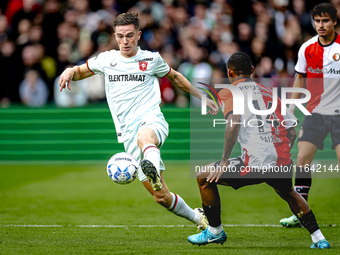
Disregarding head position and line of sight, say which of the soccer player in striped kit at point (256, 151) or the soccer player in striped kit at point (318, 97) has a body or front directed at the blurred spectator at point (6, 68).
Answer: the soccer player in striped kit at point (256, 151)

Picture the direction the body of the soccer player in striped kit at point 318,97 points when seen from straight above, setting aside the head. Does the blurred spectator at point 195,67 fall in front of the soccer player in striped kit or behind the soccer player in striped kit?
behind

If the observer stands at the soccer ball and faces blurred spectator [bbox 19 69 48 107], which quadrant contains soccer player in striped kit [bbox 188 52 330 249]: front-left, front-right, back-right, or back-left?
back-right

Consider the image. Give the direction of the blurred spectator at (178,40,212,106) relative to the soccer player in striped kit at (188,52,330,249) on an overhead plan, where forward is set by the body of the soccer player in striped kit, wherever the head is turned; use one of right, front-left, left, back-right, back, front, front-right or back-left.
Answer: front-right

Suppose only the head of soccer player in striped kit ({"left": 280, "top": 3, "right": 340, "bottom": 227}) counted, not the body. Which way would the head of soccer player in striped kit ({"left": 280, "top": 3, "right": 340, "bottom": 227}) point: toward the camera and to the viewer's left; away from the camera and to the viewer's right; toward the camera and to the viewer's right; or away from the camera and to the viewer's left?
toward the camera and to the viewer's left

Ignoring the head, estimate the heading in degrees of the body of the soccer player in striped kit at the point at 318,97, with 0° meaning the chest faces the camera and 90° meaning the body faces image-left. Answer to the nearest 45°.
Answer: approximately 0°

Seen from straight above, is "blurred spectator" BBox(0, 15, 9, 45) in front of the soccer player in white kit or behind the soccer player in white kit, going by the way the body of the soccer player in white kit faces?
behind

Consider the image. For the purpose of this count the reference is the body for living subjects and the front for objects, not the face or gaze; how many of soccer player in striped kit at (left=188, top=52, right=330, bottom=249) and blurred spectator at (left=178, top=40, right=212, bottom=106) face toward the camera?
1

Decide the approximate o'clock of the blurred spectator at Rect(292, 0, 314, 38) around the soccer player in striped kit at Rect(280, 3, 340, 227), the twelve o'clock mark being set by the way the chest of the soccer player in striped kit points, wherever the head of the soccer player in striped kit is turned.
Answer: The blurred spectator is roughly at 6 o'clock from the soccer player in striped kit.

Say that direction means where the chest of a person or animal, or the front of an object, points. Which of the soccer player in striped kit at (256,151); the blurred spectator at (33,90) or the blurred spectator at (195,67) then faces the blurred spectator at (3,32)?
the soccer player in striped kit

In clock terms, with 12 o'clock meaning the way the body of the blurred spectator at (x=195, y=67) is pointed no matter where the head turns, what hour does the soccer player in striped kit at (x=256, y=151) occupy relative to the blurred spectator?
The soccer player in striped kit is roughly at 12 o'clock from the blurred spectator.

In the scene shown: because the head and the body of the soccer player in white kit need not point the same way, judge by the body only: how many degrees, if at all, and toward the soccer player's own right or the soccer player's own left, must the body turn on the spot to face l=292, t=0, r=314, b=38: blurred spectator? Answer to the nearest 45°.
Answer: approximately 135° to the soccer player's own left
